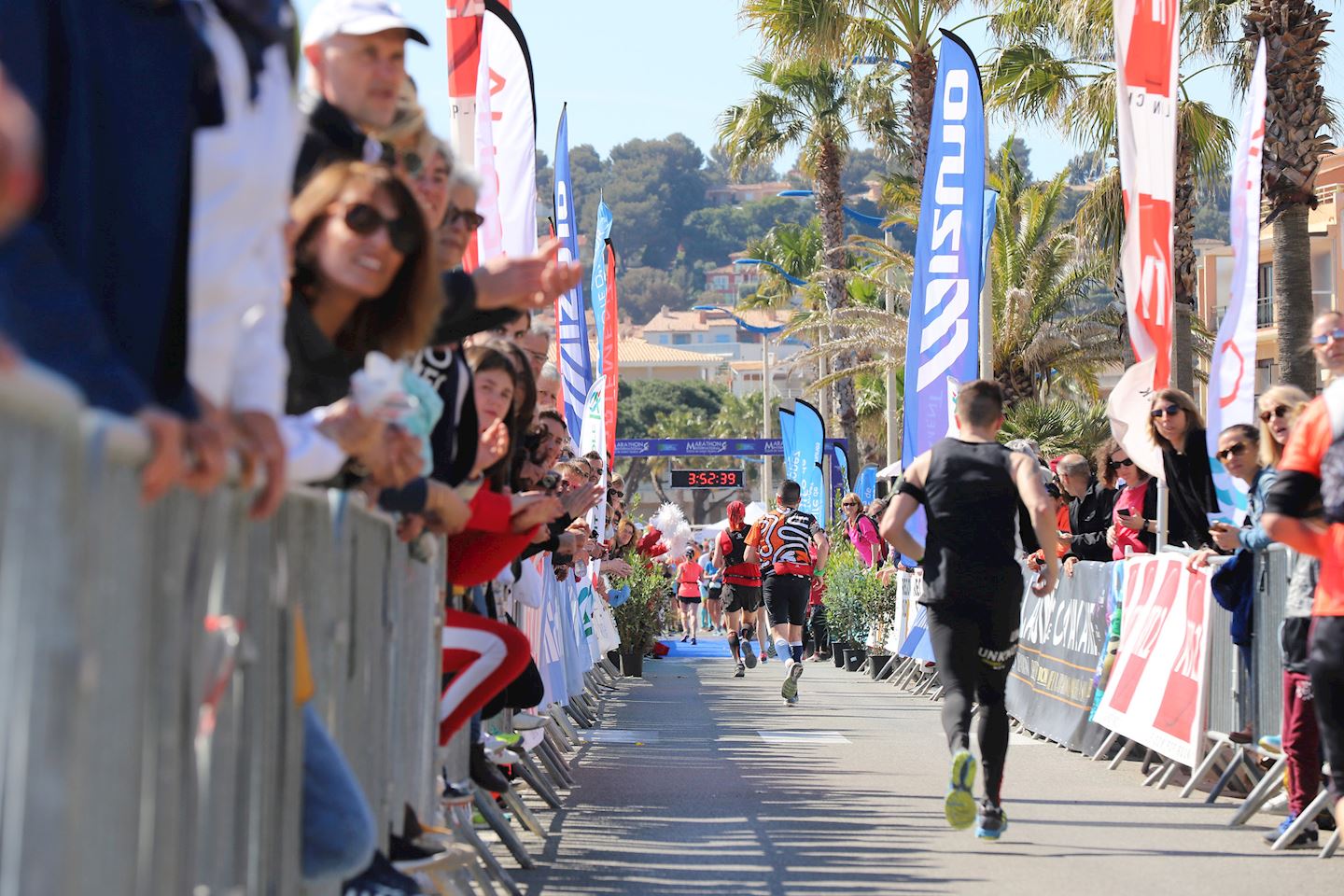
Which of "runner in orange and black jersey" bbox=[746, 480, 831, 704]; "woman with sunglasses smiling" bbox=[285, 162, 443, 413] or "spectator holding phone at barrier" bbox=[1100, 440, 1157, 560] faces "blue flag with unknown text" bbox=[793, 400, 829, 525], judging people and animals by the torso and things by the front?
the runner in orange and black jersey

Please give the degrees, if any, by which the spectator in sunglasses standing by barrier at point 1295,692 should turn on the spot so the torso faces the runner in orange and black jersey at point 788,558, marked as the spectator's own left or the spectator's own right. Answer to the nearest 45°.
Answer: approximately 90° to the spectator's own right

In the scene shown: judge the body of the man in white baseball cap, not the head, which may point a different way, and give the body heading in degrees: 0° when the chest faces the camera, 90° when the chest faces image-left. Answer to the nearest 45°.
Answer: approximately 315°

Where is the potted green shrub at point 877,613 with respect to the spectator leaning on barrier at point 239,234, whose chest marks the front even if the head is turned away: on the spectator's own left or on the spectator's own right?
on the spectator's own left

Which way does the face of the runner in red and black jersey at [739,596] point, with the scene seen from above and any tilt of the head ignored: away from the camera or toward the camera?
away from the camera

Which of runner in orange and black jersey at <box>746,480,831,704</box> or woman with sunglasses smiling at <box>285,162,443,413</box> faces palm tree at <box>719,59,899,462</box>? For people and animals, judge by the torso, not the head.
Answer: the runner in orange and black jersey

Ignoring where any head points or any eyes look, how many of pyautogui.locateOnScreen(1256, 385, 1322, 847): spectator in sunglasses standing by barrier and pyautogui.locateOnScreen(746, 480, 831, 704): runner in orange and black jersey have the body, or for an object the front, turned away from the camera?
1

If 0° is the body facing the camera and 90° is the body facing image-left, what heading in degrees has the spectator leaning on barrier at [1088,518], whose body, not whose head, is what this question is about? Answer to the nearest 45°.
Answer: approximately 45°

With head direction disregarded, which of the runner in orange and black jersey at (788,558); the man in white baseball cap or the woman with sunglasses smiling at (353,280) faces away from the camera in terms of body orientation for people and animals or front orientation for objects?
the runner in orange and black jersey
